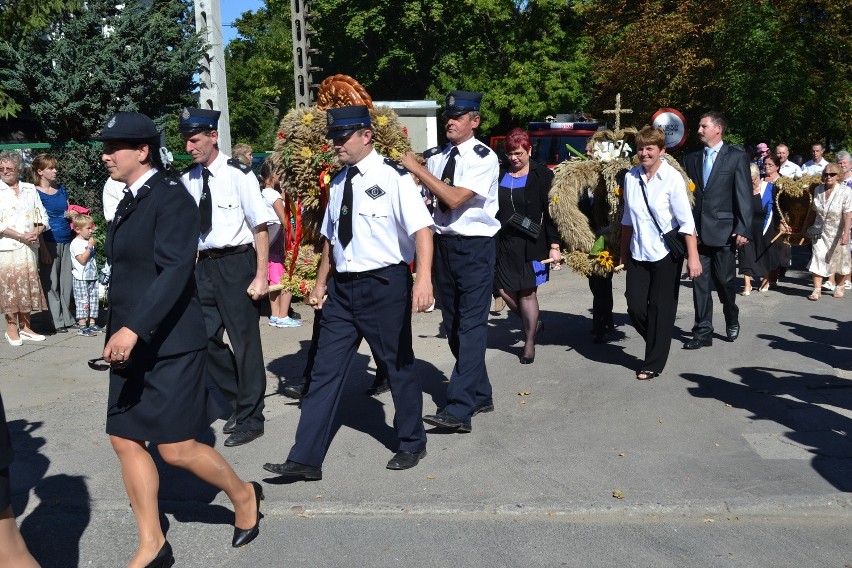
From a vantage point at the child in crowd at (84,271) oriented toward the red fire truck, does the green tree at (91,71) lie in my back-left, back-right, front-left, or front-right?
front-left

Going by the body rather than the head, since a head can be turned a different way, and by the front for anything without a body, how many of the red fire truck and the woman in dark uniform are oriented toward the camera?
1

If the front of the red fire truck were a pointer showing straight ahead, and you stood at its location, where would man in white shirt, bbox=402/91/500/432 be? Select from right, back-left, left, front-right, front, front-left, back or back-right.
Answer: front

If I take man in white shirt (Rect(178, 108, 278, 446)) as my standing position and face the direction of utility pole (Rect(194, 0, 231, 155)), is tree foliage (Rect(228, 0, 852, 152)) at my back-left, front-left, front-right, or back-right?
front-right

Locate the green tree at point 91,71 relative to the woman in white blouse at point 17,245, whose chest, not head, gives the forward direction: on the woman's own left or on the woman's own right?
on the woman's own left

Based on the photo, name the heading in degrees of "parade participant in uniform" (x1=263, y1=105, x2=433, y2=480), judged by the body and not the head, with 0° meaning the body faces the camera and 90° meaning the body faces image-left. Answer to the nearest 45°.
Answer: approximately 45°

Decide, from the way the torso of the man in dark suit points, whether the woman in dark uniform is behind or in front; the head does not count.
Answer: in front

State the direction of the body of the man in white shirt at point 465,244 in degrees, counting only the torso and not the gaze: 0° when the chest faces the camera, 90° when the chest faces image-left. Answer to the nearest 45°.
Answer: approximately 45°

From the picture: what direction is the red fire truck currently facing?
toward the camera

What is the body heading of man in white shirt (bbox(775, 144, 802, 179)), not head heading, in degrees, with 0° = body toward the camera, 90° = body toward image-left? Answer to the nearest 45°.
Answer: approximately 45°

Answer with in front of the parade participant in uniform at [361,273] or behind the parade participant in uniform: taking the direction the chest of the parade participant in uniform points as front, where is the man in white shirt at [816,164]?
behind

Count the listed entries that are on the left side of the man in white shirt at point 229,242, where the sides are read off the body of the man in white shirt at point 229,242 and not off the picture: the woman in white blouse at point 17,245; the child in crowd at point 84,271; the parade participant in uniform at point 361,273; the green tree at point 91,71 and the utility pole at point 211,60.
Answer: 1

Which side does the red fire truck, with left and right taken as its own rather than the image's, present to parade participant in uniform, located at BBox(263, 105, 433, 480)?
front

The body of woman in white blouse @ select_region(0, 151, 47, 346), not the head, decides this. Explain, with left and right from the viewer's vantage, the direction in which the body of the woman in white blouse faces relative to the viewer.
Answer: facing the viewer and to the right of the viewer
